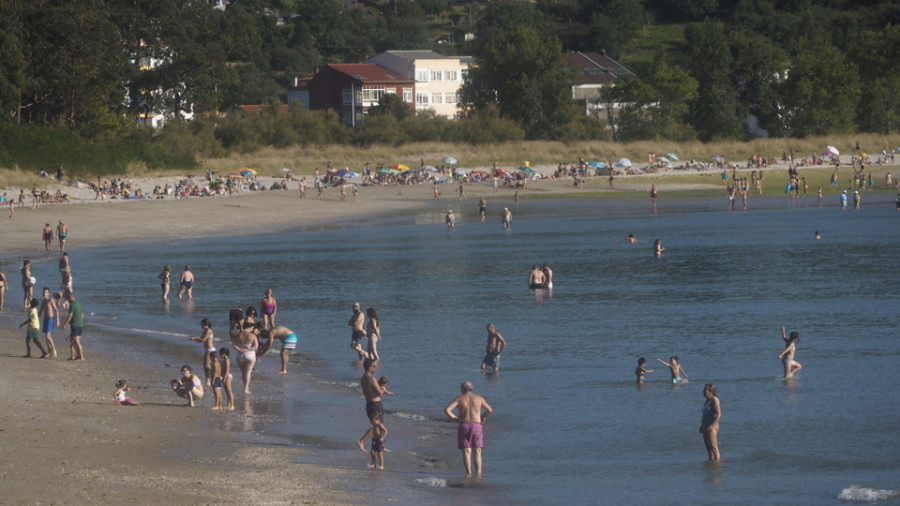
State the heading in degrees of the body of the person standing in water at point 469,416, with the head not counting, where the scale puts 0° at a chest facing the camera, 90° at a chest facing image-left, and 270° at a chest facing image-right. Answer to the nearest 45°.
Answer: approximately 180°

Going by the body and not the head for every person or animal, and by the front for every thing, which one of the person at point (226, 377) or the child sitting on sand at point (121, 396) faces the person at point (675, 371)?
the child sitting on sand

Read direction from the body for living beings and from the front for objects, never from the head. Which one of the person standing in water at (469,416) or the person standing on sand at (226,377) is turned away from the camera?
the person standing in water

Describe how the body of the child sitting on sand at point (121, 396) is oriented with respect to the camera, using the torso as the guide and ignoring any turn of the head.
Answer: to the viewer's right

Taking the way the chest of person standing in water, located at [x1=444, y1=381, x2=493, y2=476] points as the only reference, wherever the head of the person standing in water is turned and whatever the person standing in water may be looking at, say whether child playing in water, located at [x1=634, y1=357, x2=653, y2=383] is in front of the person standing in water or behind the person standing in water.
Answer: in front

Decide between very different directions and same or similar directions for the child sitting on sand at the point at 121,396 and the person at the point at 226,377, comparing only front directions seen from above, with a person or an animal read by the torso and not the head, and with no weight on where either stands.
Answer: very different directions

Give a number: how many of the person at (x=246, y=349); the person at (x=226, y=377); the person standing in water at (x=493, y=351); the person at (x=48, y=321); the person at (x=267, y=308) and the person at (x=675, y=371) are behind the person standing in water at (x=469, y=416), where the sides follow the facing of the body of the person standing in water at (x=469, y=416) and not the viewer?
0

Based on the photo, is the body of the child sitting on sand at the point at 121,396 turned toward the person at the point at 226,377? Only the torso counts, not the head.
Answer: yes

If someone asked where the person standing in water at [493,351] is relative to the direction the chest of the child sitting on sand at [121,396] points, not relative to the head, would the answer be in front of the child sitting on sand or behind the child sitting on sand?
in front

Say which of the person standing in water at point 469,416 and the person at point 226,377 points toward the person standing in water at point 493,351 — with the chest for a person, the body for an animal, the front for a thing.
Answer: the person standing in water at point 469,416

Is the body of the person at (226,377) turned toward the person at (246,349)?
no

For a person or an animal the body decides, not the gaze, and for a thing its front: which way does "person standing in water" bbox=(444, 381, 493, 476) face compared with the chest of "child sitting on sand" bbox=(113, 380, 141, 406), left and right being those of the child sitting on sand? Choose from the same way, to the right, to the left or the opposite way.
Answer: to the left

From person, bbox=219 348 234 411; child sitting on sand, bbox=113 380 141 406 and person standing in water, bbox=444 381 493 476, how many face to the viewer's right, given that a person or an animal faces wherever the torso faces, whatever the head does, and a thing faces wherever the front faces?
1

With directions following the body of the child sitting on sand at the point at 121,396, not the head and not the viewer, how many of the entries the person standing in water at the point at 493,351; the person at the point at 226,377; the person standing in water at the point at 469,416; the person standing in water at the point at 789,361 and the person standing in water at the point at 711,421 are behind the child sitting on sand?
0

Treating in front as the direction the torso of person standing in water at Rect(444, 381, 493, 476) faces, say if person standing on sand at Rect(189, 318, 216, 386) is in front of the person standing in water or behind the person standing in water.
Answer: in front

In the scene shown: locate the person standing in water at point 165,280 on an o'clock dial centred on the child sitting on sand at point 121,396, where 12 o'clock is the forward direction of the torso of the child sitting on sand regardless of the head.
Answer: The person standing in water is roughly at 9 o'clock from the child sitting on sand.

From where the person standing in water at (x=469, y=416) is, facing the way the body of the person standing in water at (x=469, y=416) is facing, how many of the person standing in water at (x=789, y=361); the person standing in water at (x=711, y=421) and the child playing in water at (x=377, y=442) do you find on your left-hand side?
1

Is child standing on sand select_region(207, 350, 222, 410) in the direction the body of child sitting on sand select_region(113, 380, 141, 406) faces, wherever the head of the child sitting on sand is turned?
yes
